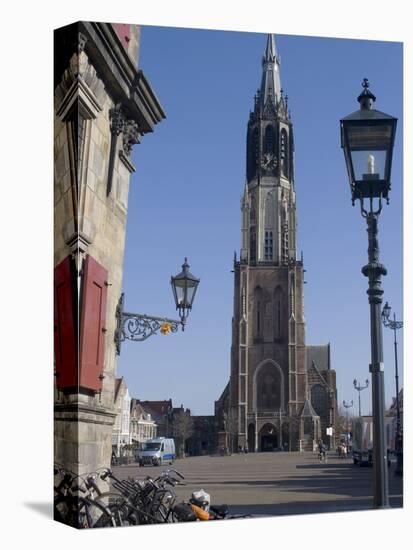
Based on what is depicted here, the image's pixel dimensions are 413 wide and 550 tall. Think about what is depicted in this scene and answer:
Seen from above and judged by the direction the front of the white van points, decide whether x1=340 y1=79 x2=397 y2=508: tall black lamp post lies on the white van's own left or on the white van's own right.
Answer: on the white van's own left

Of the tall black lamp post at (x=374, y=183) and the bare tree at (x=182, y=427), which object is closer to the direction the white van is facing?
the tall black lamp post

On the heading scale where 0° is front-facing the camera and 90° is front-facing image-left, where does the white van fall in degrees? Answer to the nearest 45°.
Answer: approximately 45°
